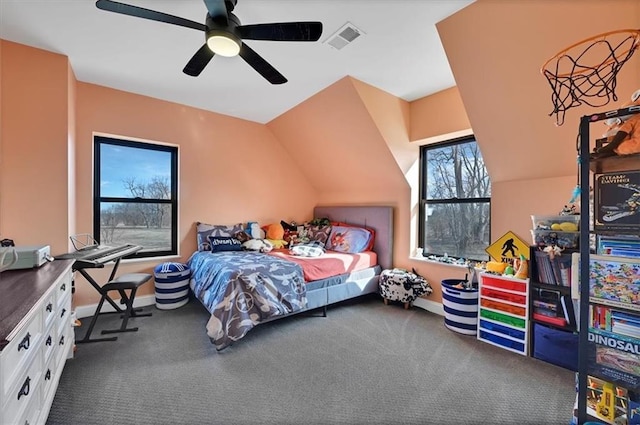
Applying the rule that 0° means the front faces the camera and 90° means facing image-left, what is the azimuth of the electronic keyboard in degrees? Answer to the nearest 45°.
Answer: approximately 315°

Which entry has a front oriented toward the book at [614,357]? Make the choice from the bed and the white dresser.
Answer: the white dresser

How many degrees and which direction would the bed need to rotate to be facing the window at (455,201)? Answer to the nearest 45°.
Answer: approximately 135° to its left

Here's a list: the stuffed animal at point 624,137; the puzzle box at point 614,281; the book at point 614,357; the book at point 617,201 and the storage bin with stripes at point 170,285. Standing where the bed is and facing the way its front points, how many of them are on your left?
4

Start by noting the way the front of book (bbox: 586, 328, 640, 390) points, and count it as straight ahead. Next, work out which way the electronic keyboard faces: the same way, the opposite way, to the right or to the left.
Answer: the opposite way

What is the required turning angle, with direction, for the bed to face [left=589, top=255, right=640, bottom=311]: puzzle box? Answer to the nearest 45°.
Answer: approximately 90° to its left

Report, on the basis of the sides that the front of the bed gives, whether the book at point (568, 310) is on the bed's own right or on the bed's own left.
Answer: on the bed's own left

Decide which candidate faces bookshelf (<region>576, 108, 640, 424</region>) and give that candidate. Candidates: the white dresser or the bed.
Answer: the white dresser

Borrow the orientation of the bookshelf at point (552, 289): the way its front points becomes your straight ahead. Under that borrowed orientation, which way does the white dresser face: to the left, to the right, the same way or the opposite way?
the opposite way

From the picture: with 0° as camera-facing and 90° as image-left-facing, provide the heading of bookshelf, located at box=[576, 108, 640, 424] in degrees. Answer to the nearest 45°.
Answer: approximately 45°

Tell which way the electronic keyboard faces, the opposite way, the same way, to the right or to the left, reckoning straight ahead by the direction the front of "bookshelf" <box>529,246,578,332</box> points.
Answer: the opposite way
